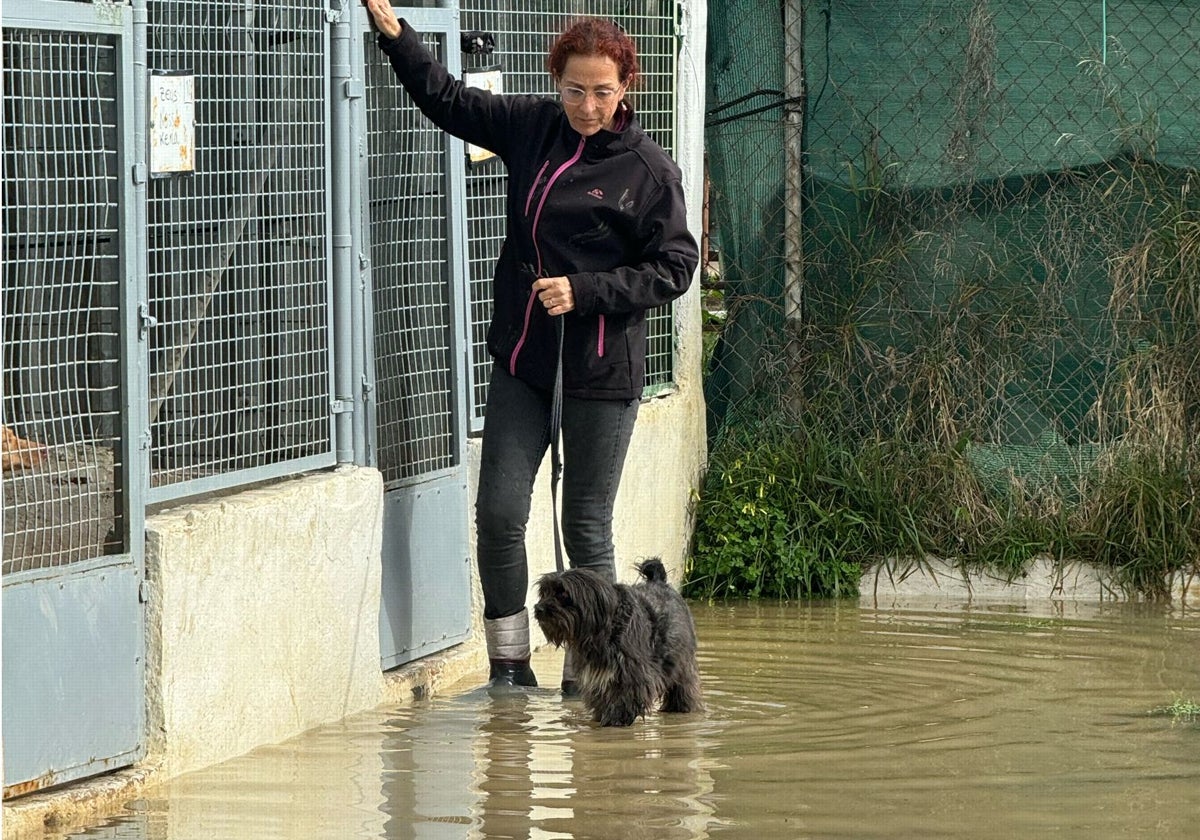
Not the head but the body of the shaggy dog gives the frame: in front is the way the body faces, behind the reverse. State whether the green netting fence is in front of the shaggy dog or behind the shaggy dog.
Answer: behind

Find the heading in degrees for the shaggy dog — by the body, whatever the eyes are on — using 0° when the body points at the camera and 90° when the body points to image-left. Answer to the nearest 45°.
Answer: approximately 45°
